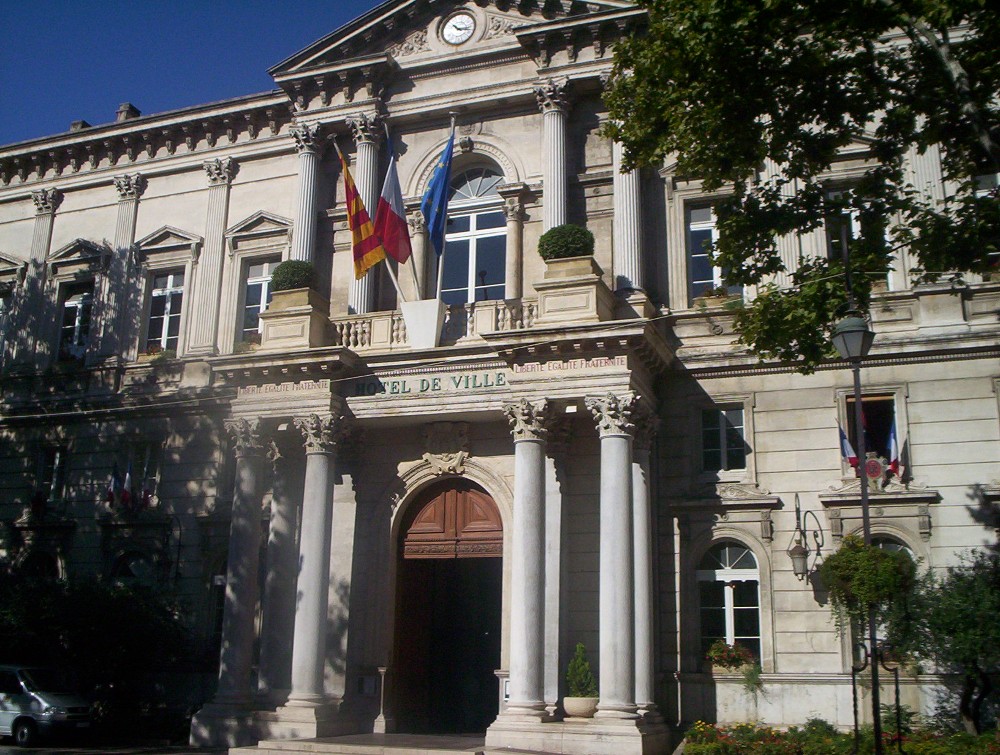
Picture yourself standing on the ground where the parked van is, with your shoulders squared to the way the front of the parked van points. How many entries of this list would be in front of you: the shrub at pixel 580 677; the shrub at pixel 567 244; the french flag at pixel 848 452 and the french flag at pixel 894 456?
4

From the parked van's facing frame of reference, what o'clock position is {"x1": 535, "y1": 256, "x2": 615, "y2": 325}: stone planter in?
The stone planter is roughly at 12 o'clock from the parked van.

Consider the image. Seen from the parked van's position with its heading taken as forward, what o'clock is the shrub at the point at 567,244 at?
The shrub is roughly at 12 o'clock from the parked van.

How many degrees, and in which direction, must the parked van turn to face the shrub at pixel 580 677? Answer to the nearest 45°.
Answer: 0° — it already faces it

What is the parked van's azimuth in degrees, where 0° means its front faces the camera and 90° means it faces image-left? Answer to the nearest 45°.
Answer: approximately 315°

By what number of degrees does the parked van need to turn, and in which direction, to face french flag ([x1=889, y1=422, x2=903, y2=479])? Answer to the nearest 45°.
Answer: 0° — it already faces it
